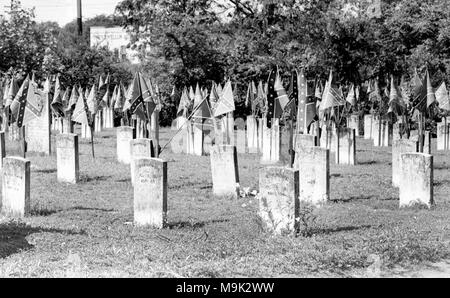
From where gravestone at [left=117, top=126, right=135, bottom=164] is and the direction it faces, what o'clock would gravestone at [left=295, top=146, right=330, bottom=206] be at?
gravestone at [left=295, top=146, right=330, bottom=206] is roughly at 11 o'clock from gravestone at [left=117, top=126, right=135, bottom=164].

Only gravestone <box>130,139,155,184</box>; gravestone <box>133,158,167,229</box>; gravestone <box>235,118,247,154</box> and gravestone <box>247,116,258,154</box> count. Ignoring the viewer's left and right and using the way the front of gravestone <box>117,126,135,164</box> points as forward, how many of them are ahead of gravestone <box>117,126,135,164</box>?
2

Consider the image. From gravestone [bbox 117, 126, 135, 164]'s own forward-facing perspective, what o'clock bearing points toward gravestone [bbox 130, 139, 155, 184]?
gravestone [bbox 130, 139, 155, 184] is roughly at 12 o'clock from gravestone [bbox 117, 126, 135, 164].

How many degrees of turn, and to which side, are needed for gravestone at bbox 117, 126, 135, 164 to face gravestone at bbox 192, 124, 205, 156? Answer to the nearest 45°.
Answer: approximately 135° to its left

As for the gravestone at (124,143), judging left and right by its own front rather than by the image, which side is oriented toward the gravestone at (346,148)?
left

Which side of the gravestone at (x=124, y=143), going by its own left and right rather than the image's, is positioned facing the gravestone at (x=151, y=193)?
front

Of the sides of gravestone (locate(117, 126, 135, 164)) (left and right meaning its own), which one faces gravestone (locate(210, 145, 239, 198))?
front

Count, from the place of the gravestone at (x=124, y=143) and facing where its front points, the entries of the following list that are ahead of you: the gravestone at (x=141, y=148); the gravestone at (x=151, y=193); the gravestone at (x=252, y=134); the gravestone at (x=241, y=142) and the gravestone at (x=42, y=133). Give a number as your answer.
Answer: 2

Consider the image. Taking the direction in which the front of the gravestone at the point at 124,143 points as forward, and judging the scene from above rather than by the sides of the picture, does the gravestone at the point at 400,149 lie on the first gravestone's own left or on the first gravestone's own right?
on the first gravestone's own left

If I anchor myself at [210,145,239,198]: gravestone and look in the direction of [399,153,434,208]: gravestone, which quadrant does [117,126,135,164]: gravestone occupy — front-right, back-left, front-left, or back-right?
back-left

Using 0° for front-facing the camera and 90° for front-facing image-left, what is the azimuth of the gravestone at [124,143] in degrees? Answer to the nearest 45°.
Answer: approximately 0°

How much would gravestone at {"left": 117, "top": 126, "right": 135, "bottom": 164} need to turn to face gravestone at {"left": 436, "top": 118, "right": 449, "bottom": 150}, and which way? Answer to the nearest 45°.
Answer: approximately 90° to its left

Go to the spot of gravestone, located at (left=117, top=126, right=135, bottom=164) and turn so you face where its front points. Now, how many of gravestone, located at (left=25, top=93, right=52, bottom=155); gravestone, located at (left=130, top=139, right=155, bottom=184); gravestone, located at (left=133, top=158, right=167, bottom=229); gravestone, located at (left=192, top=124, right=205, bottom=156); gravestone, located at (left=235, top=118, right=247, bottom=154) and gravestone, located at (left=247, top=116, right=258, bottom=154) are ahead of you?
2
